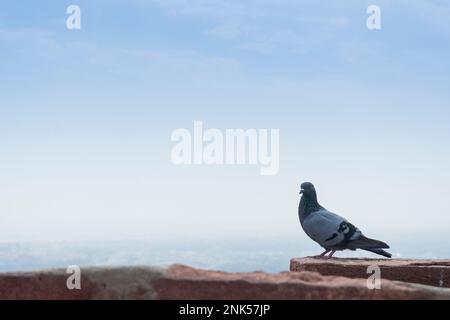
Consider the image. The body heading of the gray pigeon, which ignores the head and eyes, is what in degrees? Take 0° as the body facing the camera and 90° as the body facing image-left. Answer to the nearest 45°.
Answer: approximately 90°
